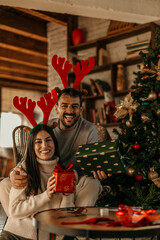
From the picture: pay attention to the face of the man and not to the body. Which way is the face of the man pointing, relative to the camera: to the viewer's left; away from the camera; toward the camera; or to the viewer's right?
toward the camera

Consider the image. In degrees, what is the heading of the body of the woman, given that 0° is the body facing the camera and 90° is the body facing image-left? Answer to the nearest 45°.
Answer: approximately 315°

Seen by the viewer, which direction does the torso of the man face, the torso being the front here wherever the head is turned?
toward the camera

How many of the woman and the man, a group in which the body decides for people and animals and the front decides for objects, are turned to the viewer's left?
0

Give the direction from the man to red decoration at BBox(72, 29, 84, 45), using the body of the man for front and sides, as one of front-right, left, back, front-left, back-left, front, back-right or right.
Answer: back

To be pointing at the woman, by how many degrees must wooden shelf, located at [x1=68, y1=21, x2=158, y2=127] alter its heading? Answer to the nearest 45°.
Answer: approximately 45° to its left

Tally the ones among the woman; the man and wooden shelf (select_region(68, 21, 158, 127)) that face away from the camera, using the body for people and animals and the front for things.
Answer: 0

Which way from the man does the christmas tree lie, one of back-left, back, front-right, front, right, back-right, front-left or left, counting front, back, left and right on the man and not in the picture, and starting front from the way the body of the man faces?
left

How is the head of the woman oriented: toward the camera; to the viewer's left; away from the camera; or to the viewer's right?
toward the camera

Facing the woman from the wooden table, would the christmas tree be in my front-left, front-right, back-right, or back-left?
front-right

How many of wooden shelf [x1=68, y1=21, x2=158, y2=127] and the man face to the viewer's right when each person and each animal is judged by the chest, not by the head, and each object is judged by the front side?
0
